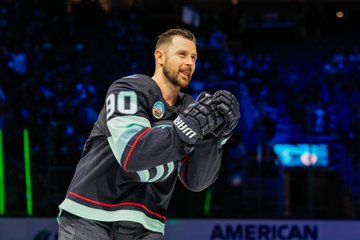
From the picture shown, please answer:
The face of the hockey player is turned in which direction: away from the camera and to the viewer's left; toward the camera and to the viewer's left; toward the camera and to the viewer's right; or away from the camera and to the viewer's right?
toward the camera and to the viewer's right

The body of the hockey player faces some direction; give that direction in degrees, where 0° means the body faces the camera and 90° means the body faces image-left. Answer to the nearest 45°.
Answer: approximately 315°

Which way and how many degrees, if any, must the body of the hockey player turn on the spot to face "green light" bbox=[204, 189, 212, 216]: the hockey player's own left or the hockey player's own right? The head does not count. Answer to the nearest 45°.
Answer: approximately 135° to the hockey player's own left
